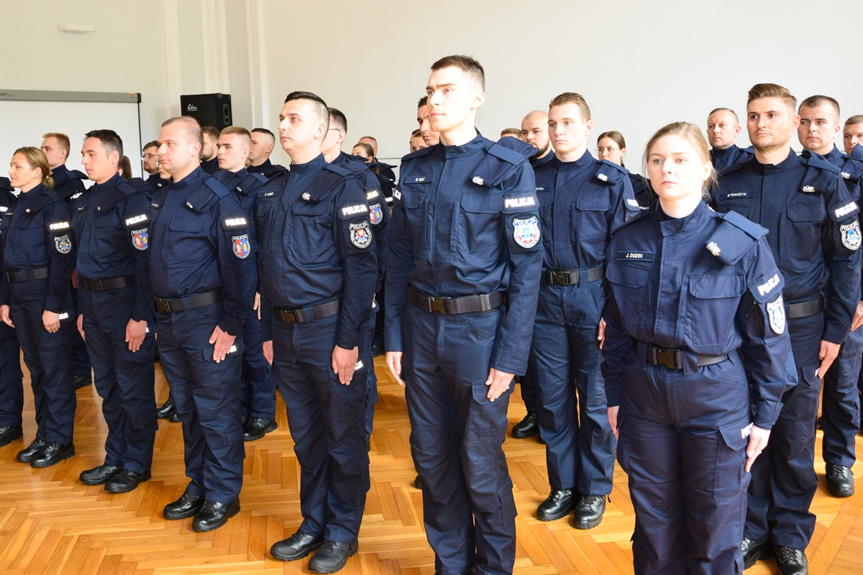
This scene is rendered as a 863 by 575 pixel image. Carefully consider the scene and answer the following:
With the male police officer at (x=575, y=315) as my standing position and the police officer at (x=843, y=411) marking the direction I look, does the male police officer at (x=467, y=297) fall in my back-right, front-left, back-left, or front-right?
back-right

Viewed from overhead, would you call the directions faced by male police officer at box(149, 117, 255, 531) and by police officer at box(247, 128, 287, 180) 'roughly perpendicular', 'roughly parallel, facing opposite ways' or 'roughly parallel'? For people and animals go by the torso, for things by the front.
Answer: roughly parallel

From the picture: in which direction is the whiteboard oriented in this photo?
toward the camera

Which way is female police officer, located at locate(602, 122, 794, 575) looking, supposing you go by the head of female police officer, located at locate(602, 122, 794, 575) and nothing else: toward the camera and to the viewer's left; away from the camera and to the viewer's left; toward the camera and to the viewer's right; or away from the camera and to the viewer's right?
toward the camera and to the viewer's left

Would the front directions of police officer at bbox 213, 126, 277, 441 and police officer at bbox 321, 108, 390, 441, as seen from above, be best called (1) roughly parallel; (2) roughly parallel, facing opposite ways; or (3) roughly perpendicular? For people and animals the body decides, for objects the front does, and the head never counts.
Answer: roughly parallel

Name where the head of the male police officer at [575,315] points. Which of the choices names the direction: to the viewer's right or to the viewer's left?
to the viewer's left

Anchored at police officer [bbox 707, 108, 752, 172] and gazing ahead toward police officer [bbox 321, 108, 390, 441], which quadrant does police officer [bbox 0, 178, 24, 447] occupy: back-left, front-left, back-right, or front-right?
front-right

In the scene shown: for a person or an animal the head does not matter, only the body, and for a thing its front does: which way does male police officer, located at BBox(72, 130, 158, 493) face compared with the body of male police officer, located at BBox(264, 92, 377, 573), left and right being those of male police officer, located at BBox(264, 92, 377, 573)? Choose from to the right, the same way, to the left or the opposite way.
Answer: the same way

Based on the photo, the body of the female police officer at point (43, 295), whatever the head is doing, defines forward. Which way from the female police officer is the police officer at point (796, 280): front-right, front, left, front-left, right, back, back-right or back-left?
left

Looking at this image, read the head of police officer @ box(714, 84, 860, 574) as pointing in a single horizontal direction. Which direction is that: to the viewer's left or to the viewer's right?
to the viewer's left

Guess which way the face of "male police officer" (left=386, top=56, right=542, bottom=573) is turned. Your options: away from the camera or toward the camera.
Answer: toward the camera

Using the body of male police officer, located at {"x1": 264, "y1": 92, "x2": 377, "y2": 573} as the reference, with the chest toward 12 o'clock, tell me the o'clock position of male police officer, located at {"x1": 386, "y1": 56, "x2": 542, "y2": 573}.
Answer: male police officer, located at {"x1": 386, "y1": 56, "x2": 542, "y2": 573} is roughly at 9 o'clock from male police officer, located at {"x1": 264, "y1": 92, "x2": 377, "y2": 573}.

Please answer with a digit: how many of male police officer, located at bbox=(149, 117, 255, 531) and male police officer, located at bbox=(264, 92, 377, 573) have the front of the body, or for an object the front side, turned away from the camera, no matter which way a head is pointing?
0

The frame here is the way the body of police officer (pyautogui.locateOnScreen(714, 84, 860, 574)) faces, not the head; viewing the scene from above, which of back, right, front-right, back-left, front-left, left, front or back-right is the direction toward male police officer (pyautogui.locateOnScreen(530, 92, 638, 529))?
front-right

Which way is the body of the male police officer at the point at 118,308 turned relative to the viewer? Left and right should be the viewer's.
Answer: facing the viewer and to the left of the viewer

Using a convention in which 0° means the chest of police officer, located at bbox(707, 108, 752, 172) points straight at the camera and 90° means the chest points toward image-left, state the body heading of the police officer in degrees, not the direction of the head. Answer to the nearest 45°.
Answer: approximately 45°

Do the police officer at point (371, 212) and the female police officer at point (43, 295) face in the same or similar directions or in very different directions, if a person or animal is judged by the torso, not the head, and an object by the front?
same or similar directions

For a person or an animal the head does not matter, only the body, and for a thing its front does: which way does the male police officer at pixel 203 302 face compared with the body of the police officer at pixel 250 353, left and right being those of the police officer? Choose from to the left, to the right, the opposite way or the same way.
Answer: the same way

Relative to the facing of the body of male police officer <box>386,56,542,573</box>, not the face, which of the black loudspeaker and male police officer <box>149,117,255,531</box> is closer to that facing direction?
the male police officer

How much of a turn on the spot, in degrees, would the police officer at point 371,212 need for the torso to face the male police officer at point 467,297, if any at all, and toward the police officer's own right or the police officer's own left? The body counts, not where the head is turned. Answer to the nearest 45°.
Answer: approximately 45° to the police officer's own left
